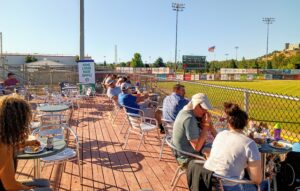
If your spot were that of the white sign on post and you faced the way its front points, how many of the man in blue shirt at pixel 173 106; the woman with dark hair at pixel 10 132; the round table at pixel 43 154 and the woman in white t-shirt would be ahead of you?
4

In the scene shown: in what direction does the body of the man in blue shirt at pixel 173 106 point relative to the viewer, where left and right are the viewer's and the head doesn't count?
facing away from the viewer and to the right of the viewer

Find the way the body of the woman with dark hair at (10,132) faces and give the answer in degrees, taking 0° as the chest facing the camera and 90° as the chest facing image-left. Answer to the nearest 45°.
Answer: approximately 225°

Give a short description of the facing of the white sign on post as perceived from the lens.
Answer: facing the viewer

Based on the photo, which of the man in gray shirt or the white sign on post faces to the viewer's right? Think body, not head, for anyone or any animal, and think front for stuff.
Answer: the man in gray shirt

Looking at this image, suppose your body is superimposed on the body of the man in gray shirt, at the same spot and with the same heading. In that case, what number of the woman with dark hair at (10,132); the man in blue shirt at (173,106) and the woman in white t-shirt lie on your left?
1

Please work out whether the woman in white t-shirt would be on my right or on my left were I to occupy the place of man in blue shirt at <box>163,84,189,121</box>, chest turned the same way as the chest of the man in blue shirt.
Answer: on my right

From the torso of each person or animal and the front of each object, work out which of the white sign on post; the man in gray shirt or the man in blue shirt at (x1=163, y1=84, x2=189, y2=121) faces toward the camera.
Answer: the white sign on post

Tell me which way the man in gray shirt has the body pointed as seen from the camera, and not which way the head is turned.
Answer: to the viewer's right

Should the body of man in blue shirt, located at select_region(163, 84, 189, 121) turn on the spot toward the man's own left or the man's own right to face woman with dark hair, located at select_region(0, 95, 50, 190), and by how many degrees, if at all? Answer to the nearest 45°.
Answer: approximately 135° to the man's own right

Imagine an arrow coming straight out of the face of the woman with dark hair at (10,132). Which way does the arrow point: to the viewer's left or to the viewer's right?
to the viewer's right

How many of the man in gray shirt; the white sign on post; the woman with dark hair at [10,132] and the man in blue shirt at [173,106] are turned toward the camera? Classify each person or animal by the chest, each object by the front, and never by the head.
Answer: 1

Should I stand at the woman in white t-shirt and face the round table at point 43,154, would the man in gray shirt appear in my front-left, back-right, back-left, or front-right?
front-right

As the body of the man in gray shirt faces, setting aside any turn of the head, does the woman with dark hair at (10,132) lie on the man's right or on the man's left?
on the man's right

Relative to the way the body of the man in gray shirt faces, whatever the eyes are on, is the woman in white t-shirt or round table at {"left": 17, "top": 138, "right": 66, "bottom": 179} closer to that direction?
the woman in white t-shirt

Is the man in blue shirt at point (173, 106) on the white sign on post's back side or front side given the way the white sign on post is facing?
on the front side

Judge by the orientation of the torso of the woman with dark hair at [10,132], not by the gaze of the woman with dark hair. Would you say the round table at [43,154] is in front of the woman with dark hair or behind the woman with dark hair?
in front

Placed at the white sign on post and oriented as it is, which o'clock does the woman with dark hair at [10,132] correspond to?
The woman with dark hair is roughly at 12 o'clock from the white sign on post.
